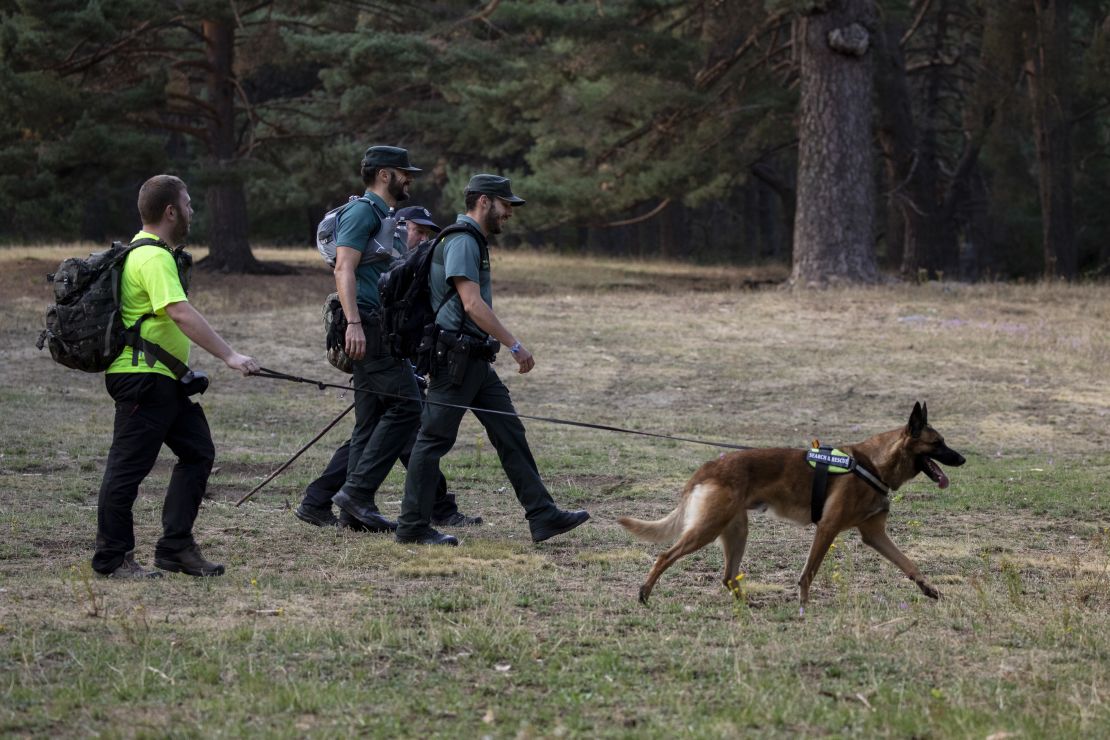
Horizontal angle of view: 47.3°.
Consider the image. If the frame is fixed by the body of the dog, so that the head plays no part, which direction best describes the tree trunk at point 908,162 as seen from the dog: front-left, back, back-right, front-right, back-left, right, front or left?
left

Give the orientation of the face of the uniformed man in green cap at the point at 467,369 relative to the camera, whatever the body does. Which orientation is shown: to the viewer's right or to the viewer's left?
to the viewer's right

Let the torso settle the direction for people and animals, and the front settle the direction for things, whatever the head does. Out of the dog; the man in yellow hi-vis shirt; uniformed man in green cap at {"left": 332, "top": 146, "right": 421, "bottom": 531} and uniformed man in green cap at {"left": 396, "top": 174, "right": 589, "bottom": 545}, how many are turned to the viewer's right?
4

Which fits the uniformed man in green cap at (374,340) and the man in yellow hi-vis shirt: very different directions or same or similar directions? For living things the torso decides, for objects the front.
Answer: same or similar directions

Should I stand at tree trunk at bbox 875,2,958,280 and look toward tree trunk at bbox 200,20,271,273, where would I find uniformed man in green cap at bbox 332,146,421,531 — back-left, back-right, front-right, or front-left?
front-left

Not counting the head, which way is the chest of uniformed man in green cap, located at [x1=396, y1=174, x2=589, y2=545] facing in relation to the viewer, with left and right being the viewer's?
facing to the right of the viewer

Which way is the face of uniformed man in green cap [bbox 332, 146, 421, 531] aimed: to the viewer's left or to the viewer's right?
to the viewer's right

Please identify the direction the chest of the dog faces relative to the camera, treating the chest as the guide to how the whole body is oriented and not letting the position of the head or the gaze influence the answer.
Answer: to the viewer's right

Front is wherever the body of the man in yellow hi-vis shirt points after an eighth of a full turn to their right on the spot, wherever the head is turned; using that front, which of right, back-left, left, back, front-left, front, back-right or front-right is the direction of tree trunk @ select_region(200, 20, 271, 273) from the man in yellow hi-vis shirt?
back-left

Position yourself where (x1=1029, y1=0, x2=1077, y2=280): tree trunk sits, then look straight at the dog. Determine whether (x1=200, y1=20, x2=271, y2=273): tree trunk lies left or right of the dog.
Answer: right

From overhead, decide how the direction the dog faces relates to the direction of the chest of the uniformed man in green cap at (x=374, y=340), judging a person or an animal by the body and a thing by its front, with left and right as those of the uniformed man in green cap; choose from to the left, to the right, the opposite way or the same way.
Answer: the same way

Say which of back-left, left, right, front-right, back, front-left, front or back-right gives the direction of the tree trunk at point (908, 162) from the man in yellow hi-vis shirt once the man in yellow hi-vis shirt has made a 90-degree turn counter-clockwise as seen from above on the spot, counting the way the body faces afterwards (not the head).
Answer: front-right

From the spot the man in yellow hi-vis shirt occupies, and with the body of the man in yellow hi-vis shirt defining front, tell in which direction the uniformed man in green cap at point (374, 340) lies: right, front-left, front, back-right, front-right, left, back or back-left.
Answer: front-left

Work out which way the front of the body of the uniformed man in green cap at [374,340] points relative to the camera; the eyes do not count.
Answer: to the viewer's right

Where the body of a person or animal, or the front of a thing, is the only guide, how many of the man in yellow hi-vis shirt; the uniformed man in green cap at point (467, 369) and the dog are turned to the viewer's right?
3

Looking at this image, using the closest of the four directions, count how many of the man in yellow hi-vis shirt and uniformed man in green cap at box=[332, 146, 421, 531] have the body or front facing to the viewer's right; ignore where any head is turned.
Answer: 2

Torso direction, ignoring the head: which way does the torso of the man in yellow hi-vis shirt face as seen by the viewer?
to the viewer's right

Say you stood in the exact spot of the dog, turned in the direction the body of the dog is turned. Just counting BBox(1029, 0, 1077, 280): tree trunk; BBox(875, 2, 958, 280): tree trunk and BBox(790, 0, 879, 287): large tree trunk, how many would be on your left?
3

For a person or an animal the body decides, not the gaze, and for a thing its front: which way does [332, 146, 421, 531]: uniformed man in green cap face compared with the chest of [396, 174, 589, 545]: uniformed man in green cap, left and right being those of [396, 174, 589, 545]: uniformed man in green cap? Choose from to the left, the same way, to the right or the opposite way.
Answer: the same way
